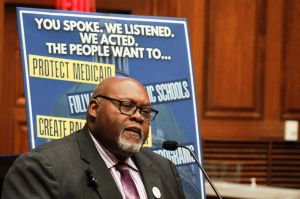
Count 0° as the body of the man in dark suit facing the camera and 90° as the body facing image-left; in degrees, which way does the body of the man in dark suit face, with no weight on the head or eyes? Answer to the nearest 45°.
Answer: approximately 315°

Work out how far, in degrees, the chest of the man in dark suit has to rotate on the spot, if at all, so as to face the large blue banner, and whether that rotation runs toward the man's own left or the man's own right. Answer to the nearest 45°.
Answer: approximately 135° to the man's own left

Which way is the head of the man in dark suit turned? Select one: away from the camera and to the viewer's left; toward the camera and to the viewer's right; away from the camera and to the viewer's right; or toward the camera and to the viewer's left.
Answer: toward the camera and to the viewer's right
